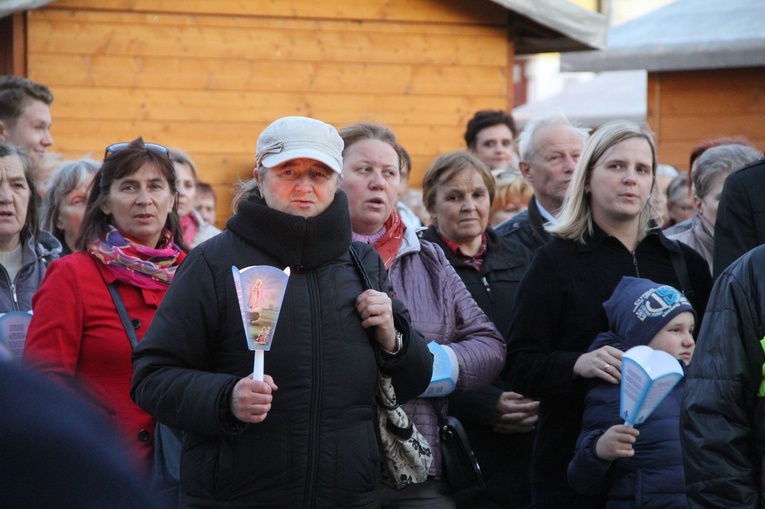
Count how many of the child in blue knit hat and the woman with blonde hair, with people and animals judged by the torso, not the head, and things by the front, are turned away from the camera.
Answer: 0

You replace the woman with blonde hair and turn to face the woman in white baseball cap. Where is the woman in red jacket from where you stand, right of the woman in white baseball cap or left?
right

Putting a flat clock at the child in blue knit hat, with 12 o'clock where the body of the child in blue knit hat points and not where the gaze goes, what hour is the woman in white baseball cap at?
The woman in white baseball cap is roughly at 3 o'clock from the child in blue knit hat.

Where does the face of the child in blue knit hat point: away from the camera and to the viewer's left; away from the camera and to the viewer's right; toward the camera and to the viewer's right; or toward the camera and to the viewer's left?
toward the camera and to the viewer's right

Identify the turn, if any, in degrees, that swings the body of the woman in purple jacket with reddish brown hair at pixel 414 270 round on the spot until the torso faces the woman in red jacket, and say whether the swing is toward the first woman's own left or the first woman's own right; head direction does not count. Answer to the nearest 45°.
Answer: approximately 45° to the first woman's own right

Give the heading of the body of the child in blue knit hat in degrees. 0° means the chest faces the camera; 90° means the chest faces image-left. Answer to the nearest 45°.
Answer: approximately 315°

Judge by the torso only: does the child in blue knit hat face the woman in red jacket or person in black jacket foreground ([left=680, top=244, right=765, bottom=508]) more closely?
the person in black jacket foreground

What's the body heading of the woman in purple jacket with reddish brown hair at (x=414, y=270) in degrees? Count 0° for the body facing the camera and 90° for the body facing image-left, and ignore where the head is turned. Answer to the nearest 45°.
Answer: approximately 45°

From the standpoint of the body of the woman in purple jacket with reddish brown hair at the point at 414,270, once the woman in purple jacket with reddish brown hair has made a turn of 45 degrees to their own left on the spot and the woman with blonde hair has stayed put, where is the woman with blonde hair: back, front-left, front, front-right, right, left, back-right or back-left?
left

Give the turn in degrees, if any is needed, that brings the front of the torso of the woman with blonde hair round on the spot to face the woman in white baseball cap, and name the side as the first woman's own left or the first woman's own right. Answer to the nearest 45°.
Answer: approximately 90° to the first woman's own right

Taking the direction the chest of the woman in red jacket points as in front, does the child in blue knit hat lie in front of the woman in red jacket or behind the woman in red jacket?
in front
